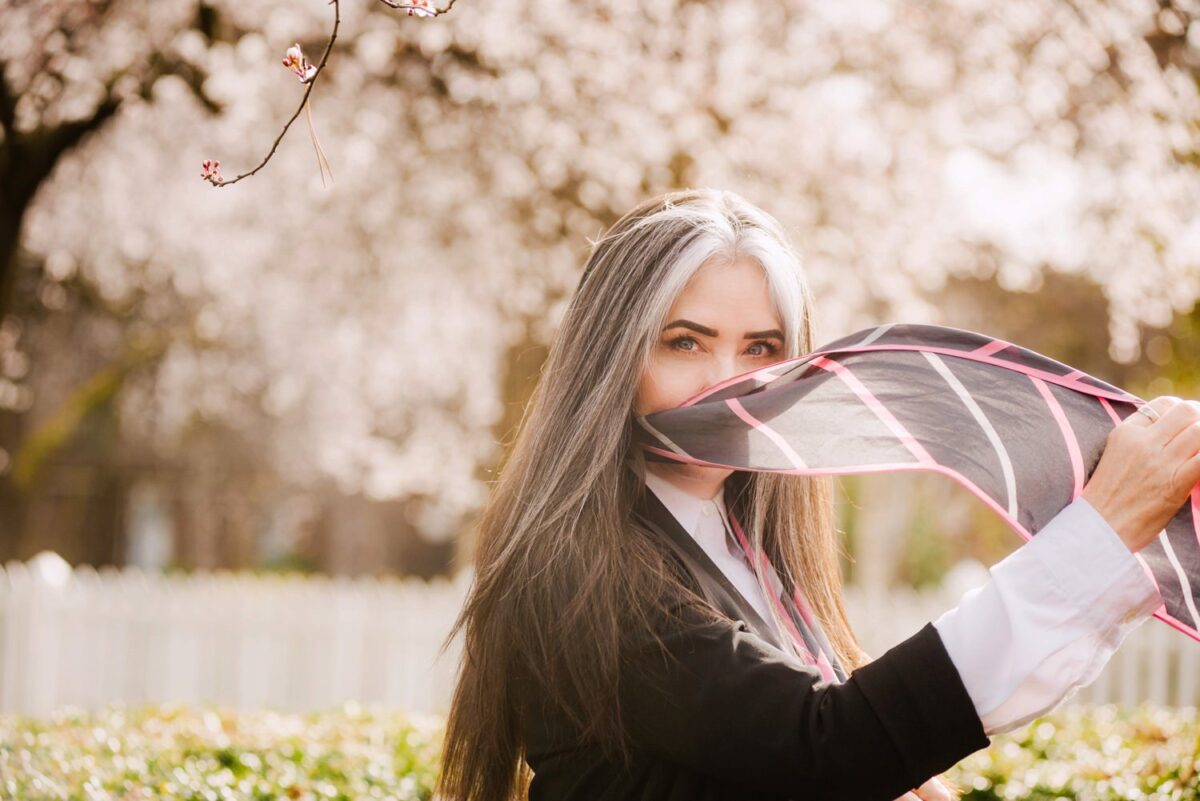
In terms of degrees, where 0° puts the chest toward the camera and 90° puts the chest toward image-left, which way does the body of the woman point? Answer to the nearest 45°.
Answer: approximately 315°

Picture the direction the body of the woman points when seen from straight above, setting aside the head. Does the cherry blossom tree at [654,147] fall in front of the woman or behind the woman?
behind
